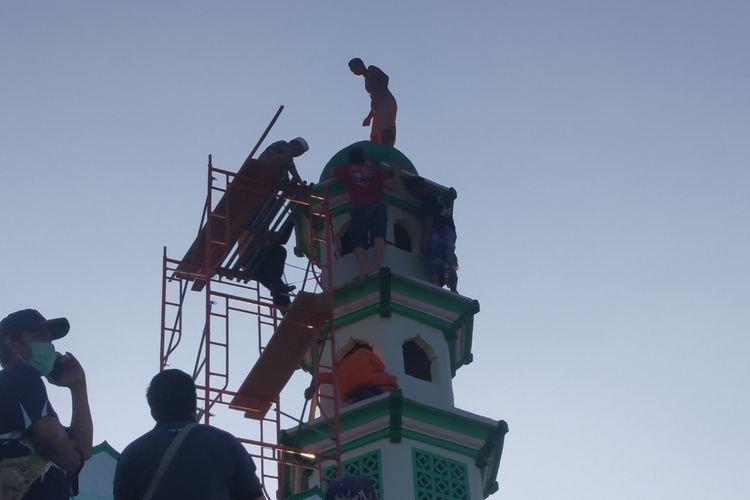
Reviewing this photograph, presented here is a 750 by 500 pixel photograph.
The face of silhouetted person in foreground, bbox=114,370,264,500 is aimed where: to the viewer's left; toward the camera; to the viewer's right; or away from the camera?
away from the camera

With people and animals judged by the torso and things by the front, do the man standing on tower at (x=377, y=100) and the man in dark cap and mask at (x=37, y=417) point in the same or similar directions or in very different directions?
very different directions

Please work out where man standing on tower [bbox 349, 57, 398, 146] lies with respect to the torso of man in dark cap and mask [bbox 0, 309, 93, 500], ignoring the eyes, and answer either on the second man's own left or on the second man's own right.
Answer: on the second man's own left

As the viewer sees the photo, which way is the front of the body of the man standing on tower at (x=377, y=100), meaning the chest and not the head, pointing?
to the viewer's left

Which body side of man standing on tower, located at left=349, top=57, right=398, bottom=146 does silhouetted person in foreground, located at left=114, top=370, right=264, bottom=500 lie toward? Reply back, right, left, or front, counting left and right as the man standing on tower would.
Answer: left

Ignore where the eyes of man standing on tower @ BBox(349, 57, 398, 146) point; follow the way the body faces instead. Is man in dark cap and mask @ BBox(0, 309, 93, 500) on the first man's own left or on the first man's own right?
on the first man's own left

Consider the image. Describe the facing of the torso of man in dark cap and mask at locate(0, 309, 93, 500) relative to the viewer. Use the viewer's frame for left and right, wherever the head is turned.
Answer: facing to the right of the viewer

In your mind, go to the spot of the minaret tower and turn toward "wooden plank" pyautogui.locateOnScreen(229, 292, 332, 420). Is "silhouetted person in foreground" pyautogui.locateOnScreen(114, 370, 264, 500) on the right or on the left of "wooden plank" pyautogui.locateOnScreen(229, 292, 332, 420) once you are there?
left

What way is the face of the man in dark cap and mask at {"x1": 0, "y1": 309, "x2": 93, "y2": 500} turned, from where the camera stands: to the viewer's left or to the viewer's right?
to the viewer's right
